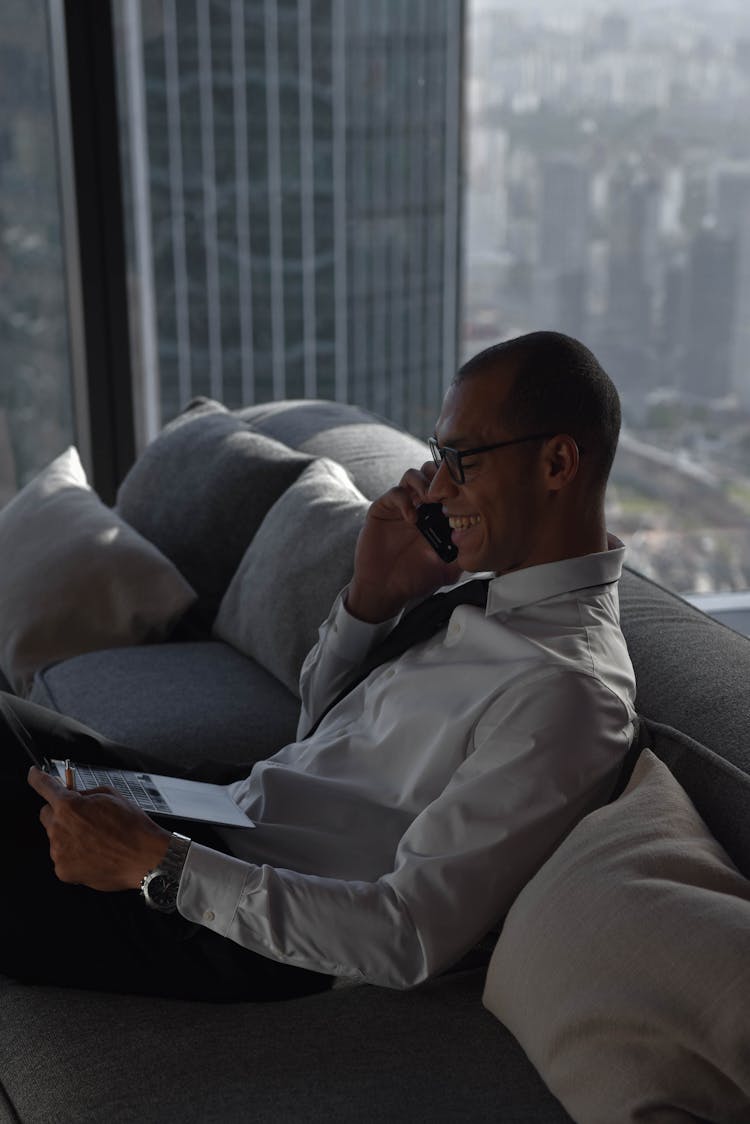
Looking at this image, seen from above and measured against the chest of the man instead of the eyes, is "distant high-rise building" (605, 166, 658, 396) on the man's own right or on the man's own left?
on the man's own right

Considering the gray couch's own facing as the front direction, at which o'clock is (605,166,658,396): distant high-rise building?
The distant high-rise building is roughly at 5 o'clock from the gray couch.

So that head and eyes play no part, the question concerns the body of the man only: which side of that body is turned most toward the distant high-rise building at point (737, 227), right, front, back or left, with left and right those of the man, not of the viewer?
right

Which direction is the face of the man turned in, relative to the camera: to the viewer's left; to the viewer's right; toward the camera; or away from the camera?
to the viewer's left

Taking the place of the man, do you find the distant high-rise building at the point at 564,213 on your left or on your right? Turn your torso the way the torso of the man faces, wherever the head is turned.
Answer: on your right

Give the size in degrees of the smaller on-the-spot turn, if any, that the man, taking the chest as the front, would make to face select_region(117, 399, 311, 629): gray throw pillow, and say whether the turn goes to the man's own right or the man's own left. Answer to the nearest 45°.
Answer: approximately 90° to the man's own right

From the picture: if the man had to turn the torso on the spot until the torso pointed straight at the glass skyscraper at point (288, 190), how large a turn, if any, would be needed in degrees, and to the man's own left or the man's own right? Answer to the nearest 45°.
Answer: approximately 90° to the man's own right

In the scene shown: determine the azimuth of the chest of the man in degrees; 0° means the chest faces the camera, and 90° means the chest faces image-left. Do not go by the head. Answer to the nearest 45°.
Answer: approximately 90°

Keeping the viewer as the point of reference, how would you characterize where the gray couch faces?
facing the viewer and to the left of the viewer

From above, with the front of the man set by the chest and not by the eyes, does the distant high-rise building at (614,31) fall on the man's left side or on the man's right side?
on the man's right side
